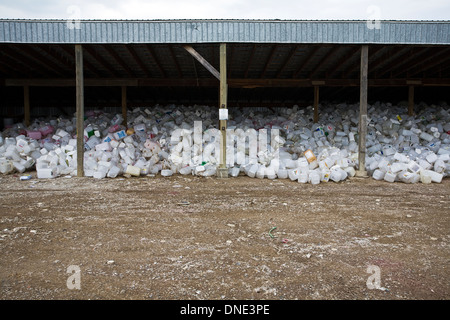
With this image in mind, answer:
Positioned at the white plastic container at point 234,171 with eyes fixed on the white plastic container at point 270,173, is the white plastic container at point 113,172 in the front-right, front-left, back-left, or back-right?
back-right

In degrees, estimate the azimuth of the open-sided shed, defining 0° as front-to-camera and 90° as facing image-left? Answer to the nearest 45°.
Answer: approximately 0°
